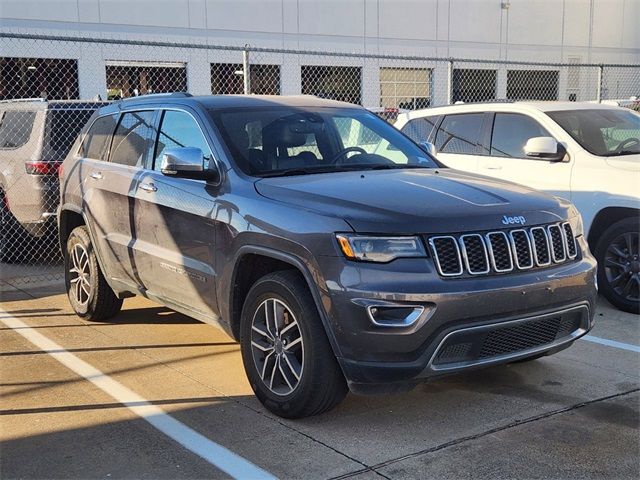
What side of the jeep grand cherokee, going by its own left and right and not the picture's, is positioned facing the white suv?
left

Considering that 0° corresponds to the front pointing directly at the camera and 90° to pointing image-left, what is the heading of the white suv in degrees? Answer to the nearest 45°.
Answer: approximately 315°

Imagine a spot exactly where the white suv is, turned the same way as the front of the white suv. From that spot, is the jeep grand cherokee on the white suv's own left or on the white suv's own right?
on the white suv's own right

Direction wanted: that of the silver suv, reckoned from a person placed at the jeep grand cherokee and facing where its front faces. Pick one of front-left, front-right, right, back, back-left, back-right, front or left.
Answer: back

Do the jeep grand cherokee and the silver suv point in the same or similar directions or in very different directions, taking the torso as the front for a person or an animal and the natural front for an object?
very different directions

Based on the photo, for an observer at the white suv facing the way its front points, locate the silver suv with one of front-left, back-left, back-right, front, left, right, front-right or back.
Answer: back-right

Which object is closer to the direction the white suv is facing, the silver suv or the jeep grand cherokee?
the jeep grand cherokee

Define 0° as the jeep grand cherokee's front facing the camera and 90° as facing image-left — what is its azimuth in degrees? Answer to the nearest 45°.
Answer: approximately 315°

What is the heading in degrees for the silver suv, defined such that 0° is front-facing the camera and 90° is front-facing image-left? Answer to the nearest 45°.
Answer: approximately 135°
